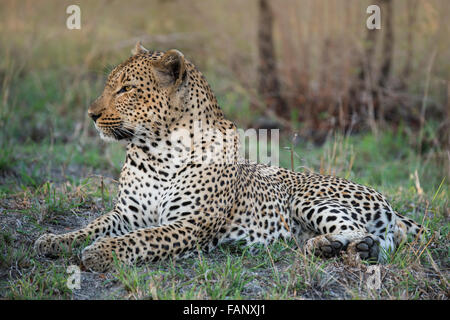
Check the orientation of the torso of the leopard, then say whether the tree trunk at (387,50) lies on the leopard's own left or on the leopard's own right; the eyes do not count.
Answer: on the leopard's own right

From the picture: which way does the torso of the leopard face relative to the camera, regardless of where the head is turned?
to the viewer's left

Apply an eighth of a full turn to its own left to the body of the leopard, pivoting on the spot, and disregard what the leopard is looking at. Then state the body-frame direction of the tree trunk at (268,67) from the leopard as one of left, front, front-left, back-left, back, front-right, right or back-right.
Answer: back-right
